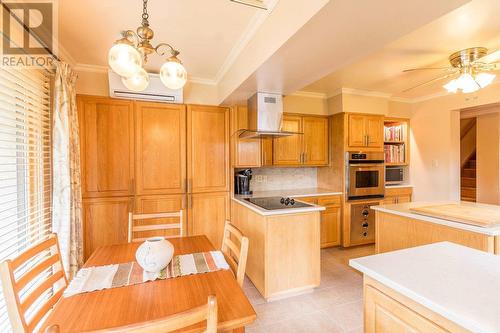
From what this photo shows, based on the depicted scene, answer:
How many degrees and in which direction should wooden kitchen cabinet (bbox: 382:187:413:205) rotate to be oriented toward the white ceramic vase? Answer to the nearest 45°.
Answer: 0° — it already faces it

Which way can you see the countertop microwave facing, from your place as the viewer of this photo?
facing the viewer

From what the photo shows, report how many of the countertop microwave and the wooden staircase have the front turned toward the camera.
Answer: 2

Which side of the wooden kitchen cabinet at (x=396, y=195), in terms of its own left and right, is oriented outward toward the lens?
front

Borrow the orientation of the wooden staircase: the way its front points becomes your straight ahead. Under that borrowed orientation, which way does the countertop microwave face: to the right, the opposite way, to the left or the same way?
the same way

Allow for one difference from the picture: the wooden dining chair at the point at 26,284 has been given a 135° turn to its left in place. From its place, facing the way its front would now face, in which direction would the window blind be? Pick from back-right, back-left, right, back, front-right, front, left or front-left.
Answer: front

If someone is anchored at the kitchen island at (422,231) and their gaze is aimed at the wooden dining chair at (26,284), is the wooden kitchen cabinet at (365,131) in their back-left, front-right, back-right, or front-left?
back-right

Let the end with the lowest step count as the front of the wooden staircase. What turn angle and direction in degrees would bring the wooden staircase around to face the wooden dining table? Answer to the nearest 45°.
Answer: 0° — it already faces it

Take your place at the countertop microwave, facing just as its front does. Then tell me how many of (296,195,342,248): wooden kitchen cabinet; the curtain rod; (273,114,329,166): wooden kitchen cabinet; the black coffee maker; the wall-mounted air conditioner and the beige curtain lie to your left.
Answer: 0

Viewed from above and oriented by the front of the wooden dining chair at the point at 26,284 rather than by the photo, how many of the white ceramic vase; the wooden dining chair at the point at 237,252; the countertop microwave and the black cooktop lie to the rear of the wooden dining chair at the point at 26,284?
0

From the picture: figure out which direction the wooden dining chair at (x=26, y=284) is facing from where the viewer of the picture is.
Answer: facing the viewer and to the right of the viewer

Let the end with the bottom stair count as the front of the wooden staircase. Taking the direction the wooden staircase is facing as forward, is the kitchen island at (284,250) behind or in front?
in front

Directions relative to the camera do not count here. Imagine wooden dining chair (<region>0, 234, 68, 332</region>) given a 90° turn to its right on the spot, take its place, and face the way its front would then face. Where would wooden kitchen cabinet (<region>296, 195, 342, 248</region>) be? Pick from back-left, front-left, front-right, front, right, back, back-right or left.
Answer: back-left

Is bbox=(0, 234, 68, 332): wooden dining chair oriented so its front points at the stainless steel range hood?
no

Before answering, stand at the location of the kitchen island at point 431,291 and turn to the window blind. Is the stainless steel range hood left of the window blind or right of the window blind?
right

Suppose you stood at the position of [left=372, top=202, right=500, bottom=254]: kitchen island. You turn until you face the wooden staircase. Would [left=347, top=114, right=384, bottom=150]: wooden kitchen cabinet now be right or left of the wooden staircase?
left

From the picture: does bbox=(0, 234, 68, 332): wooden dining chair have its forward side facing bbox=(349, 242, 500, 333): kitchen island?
yes

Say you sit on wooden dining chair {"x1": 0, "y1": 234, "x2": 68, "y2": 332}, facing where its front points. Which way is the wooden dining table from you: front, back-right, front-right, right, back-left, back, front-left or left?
front

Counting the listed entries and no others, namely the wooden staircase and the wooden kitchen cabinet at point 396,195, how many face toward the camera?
2

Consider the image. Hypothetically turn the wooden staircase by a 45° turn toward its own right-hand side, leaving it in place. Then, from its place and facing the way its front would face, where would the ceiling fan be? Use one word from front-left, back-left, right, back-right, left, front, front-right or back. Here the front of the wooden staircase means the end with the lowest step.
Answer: front-left
